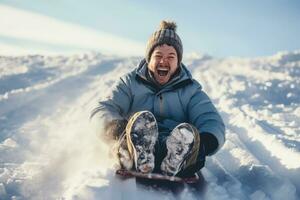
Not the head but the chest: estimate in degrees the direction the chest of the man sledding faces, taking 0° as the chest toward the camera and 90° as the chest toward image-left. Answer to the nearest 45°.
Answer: approximately 0°
